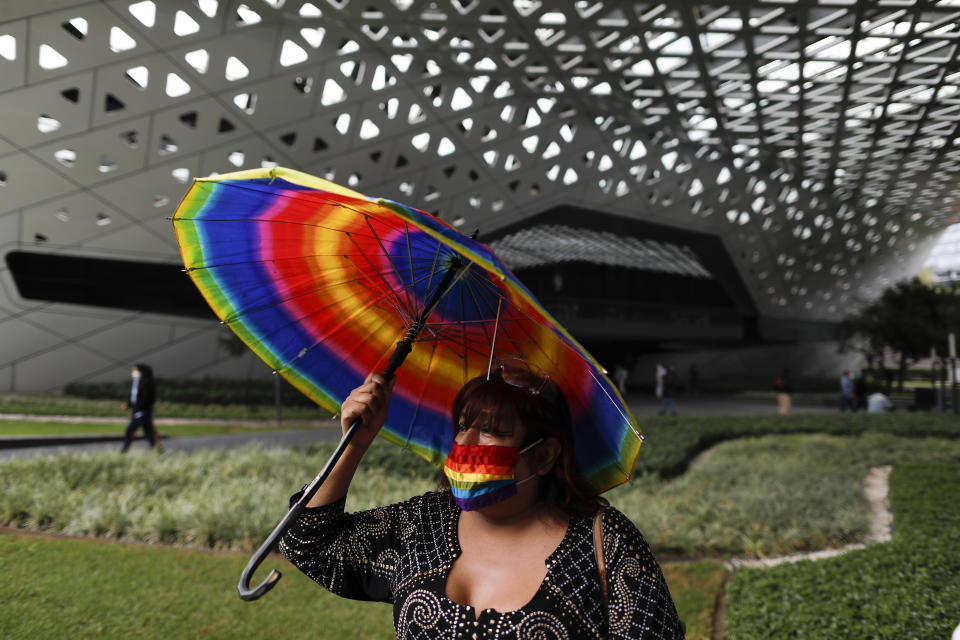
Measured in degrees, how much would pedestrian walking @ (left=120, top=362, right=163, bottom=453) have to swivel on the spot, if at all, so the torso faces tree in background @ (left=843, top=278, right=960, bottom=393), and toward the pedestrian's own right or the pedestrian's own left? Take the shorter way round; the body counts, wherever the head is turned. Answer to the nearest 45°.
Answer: approximately 180°

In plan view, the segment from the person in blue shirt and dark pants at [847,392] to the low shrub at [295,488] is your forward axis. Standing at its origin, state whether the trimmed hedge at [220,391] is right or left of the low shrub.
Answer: right

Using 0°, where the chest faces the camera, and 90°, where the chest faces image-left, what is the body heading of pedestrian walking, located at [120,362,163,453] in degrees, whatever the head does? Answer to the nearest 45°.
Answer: approximately 90°

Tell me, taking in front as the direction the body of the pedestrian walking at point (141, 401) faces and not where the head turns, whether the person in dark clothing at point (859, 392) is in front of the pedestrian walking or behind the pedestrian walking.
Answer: behind

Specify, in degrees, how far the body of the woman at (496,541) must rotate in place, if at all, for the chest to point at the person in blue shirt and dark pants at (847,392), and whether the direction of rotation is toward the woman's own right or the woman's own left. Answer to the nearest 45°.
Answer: approximately 180°

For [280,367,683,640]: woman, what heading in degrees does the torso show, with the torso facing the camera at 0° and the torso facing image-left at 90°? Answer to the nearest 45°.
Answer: approximately 45°

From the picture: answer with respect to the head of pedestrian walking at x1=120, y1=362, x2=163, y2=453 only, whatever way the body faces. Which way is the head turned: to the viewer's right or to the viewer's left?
to the viewer's left
